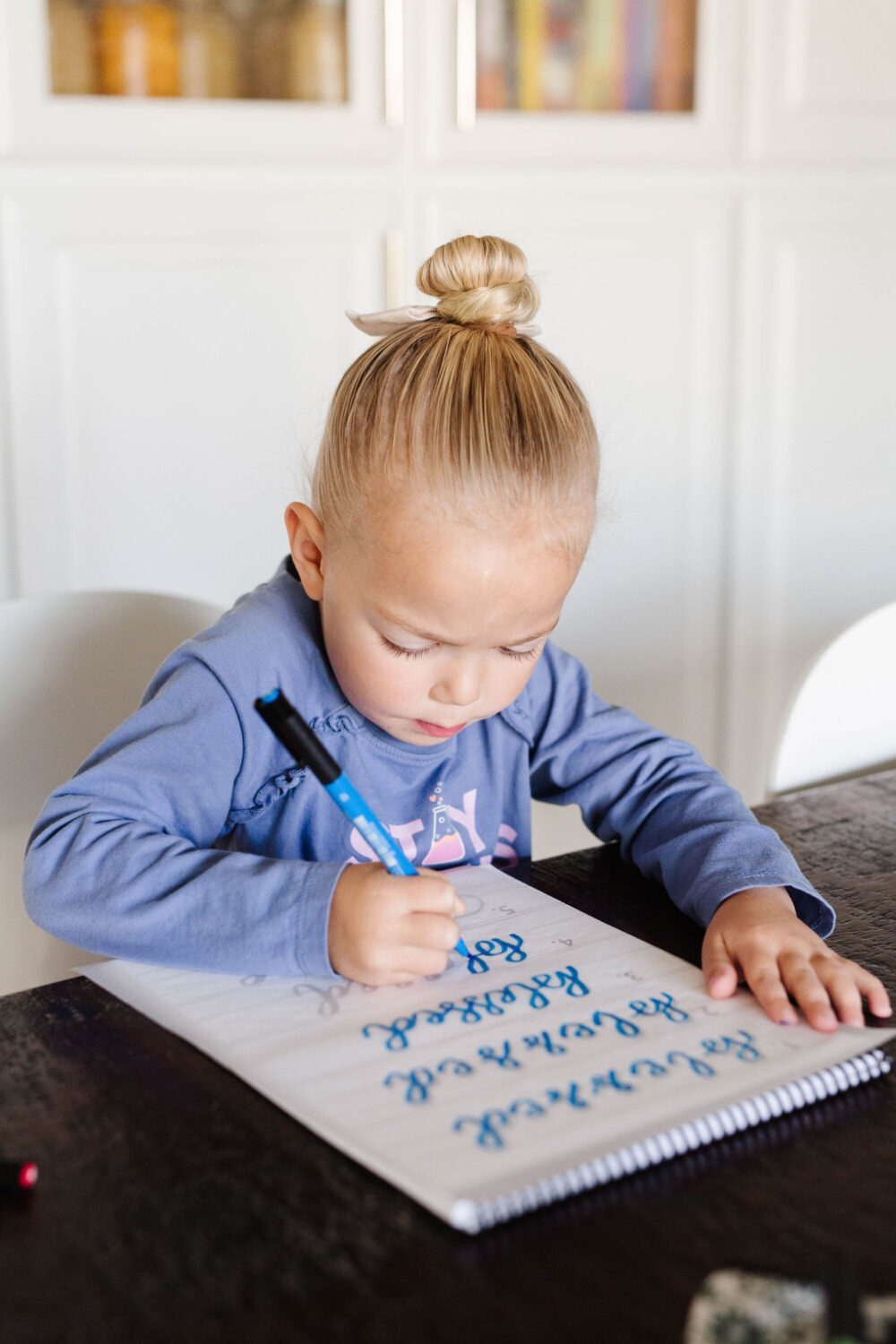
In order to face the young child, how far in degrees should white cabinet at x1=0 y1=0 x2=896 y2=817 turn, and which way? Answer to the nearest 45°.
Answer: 0° — it already faces them

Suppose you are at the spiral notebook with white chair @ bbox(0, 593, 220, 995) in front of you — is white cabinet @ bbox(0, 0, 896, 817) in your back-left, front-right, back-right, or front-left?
front-right

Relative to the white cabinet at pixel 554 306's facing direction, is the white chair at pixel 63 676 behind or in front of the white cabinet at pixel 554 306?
in front

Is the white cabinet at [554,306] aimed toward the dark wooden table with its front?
yes

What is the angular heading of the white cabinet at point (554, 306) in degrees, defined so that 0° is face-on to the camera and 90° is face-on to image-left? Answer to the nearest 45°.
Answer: approximately 0°

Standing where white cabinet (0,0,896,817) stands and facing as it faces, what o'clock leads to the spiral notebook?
The spiral notebook is roughly at 12 o'clock from the white cabinet.
